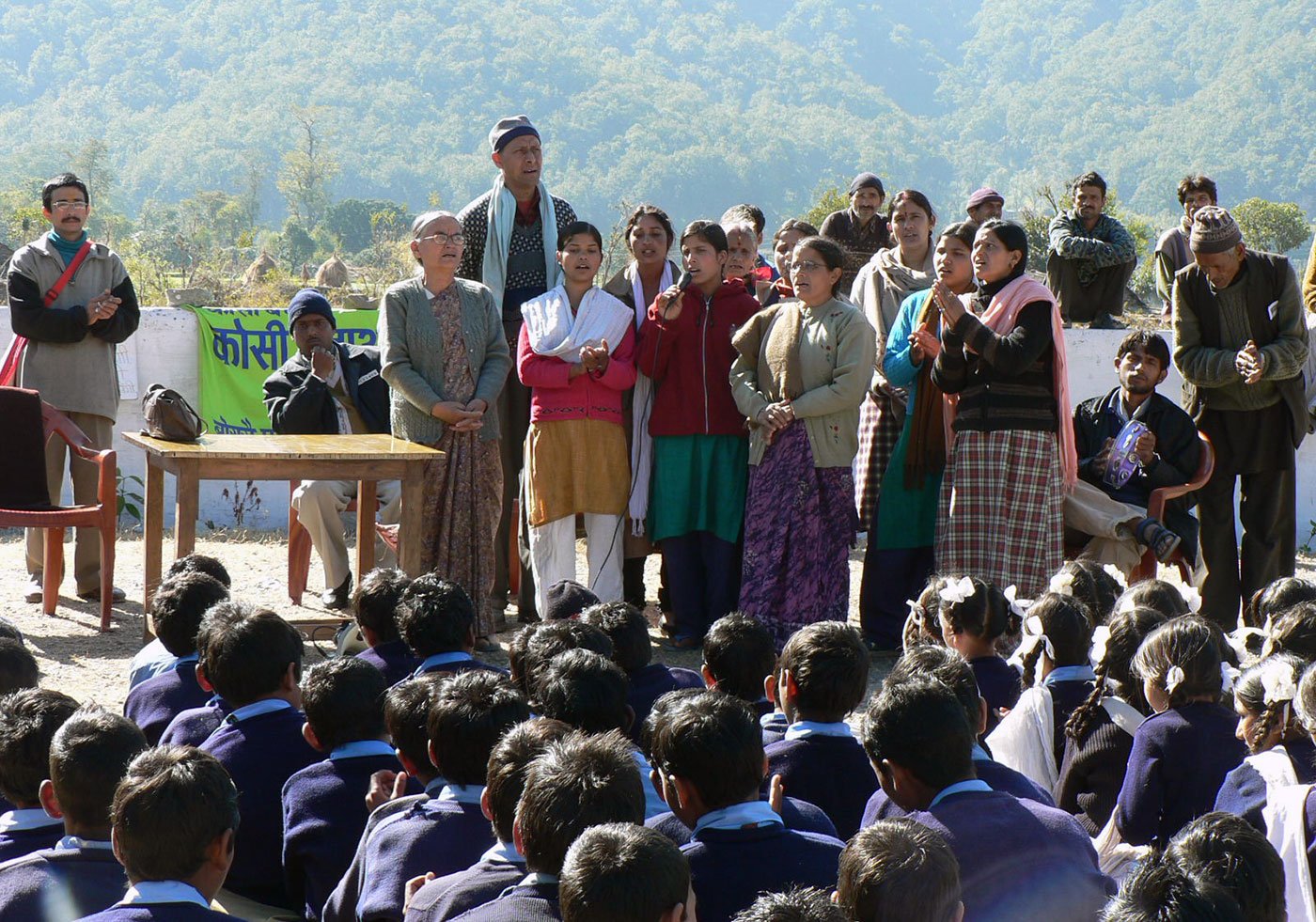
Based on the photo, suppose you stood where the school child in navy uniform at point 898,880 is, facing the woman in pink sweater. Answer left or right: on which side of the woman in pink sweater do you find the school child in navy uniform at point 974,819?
right

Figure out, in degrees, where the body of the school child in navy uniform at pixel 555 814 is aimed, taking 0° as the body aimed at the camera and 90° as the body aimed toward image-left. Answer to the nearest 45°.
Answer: approximately 180°

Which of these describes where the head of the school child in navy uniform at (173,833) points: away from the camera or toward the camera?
away from the camera

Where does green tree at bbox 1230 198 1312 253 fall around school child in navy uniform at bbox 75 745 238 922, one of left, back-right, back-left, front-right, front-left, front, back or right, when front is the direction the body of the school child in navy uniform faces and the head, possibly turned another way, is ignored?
front

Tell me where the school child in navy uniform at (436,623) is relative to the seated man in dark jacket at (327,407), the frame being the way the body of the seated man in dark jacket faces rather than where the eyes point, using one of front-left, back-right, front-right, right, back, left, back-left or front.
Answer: front

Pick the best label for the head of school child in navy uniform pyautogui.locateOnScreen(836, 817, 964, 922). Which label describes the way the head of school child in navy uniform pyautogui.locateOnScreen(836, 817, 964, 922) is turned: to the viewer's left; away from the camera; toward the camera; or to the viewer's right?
away from the camera

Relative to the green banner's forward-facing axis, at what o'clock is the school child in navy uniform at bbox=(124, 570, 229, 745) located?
The school child in navy uniform is roughly at 12 o'clock from the green banner.

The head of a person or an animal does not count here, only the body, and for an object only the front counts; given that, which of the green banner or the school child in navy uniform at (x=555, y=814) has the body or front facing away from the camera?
the school child in navy uniform

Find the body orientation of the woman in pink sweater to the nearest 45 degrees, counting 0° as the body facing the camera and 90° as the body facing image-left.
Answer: approximately 0°

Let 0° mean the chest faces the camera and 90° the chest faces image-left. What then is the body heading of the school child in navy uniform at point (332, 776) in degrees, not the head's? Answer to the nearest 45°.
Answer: approximately 180°

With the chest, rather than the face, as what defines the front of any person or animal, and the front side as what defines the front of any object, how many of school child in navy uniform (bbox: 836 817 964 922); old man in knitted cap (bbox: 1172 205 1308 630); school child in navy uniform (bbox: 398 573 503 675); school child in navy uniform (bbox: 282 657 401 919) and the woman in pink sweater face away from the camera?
3

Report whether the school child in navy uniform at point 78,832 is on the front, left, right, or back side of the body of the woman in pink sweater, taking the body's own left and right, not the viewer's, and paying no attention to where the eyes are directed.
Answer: front

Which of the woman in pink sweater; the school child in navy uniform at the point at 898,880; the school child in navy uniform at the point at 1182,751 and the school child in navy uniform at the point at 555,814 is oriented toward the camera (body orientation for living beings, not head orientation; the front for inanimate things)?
the woman in pink sweater

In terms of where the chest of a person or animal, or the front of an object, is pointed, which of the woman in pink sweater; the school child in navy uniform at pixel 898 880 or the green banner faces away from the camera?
the school child in navy uniform

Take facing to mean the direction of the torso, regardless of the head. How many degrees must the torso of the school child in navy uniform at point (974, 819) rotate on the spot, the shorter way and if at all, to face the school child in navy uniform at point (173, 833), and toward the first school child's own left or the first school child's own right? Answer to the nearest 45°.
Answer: approximately 45° to the first school child's own left

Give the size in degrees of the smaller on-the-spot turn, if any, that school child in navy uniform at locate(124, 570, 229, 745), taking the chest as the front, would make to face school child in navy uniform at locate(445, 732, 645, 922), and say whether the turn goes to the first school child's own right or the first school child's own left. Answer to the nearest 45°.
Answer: approximately 135° to the first school child's own right

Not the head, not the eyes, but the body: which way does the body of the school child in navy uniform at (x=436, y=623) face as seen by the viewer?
away from the camera

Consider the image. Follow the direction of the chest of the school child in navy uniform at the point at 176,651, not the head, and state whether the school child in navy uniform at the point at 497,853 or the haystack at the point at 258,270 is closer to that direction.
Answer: the haystack

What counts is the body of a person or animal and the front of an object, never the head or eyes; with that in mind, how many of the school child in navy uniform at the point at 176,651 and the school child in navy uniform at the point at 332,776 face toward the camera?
0

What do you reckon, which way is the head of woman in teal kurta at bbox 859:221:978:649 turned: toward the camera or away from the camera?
toward the camera
